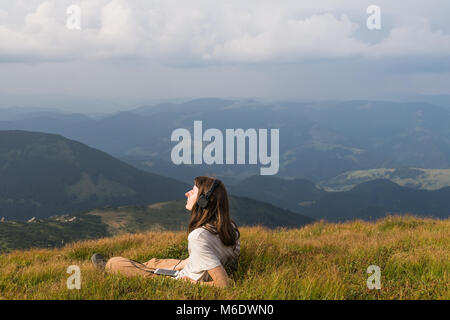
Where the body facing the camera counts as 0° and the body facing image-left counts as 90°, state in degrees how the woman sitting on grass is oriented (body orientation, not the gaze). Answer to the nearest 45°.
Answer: approximately 90°

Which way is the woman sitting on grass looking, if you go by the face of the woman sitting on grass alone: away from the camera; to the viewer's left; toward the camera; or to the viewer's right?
to the viewer's left
